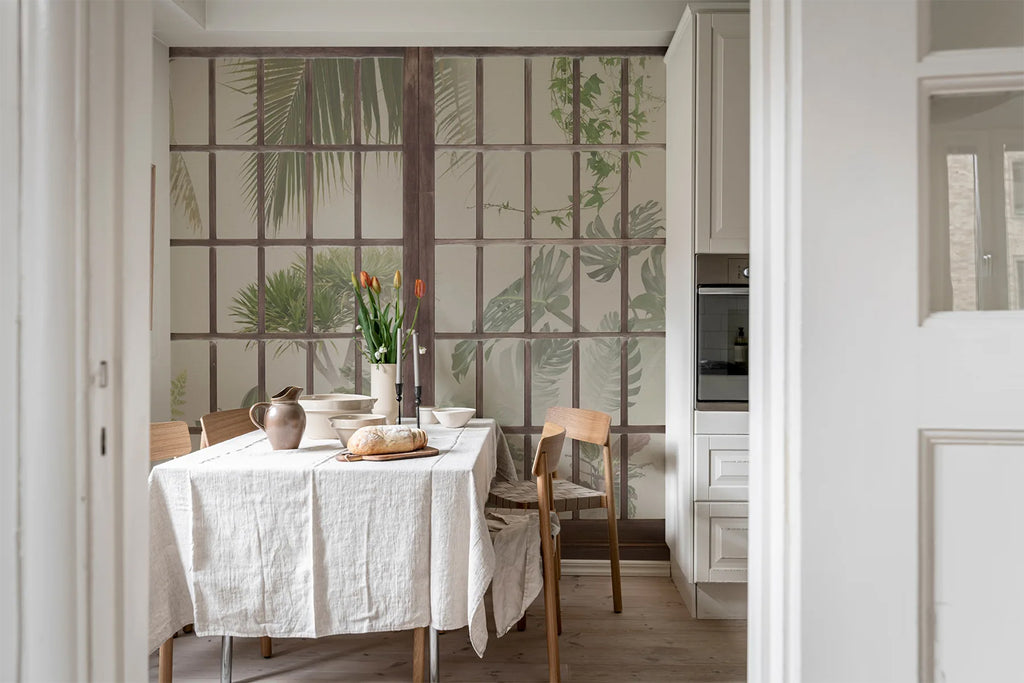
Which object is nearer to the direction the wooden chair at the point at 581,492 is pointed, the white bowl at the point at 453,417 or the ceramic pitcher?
the ceramic pitcher

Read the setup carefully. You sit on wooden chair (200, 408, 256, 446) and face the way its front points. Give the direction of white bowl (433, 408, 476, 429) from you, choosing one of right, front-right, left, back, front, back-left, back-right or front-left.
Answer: front-left

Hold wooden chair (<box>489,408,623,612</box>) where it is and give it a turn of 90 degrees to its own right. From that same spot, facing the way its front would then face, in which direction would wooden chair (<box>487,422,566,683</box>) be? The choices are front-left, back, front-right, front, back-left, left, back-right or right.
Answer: back-left

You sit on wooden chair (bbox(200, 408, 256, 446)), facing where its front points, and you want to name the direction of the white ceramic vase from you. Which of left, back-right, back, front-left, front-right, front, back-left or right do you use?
front-left

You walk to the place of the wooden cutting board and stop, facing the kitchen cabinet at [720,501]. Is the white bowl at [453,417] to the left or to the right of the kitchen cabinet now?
left

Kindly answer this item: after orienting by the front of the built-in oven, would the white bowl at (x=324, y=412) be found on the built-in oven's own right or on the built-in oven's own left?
on the built-in oven's own right

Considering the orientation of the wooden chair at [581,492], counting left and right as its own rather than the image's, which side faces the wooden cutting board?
front

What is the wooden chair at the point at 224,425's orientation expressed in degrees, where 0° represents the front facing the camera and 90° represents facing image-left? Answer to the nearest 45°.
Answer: approximately 315°

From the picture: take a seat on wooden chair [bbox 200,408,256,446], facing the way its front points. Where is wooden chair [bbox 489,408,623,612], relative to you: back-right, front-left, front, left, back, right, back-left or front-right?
front-left

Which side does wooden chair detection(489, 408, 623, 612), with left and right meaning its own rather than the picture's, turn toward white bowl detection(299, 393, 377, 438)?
front

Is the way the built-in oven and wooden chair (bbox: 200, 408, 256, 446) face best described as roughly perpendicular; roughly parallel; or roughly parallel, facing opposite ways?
roughly perpendicular

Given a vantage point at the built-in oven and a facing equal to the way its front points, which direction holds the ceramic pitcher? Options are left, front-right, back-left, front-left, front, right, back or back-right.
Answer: front-right

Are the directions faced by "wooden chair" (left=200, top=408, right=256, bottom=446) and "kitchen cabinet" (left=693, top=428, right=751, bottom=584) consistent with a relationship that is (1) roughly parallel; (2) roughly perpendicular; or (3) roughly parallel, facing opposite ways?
roughly perpendicular

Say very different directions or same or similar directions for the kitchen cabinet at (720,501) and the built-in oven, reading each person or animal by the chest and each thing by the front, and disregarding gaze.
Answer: same or similar directions
